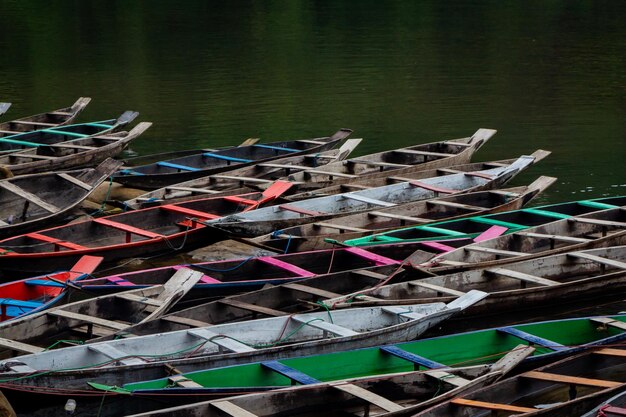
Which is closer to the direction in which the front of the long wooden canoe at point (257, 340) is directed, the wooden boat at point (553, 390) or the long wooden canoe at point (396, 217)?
the long wooden canoe

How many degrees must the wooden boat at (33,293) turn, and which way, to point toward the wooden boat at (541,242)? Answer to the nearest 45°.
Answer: approximately 45° to its right

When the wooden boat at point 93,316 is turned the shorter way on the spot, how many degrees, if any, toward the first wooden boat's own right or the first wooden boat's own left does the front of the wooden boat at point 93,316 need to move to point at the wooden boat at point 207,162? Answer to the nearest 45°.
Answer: approximately 45° to the first wooden boat's own left

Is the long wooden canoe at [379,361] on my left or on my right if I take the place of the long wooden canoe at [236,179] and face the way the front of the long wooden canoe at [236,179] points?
on my right

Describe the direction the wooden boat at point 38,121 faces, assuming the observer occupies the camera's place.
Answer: facing away from the viewer and to the right of the viewer

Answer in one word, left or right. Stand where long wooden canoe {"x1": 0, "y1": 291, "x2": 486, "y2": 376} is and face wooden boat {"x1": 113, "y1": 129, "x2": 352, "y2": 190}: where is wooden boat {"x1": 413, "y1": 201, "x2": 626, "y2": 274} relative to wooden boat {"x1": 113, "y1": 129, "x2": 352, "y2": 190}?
right

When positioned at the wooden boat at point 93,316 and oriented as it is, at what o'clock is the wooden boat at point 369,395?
the wooden boat at point 369,395 is roughly at 3 o'clock from the wooden boat at point 93,316.

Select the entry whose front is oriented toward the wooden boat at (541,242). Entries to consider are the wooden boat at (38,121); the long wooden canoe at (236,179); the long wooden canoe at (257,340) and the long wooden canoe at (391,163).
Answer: the long wooden canoe at (257,340)

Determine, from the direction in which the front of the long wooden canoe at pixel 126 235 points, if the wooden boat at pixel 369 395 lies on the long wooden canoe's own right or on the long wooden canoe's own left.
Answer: on the long wooden canoe's own right

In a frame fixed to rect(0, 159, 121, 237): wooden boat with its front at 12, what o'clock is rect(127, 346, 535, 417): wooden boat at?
rect(127, 346, 535, 417): wooden boat is roughly at 4 o'clock from rect(0, 159, 121, 237): wooden boat.

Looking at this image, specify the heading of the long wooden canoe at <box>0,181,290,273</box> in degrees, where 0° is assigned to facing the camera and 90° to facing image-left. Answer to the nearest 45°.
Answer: approximately 225°

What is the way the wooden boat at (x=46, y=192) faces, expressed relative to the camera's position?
facing away from the viewer and to the right of the viewer

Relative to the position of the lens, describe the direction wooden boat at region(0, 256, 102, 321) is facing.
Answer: facing away from the viewer and to the right of the viewer

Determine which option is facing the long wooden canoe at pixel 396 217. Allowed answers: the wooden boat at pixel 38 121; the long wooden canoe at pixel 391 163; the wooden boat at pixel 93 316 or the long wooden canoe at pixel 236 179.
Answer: the wooden boat at pixel 93 316

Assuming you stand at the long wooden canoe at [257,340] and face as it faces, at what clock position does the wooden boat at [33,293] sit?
The wooden boat is roughly at 9 o'clock from the long wooden canoe.
